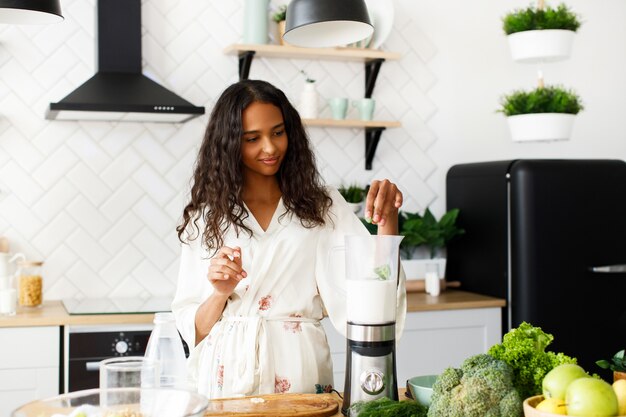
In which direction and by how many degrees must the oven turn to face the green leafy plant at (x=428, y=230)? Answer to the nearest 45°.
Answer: approximately 90° to its left

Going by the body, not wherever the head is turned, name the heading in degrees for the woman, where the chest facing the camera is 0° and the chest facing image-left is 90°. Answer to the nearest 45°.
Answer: approximately 0°

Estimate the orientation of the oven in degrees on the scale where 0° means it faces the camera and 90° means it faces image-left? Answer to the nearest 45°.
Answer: approximately 0°

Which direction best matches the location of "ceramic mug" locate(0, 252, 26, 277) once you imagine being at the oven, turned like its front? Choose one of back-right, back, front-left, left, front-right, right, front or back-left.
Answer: back-right
